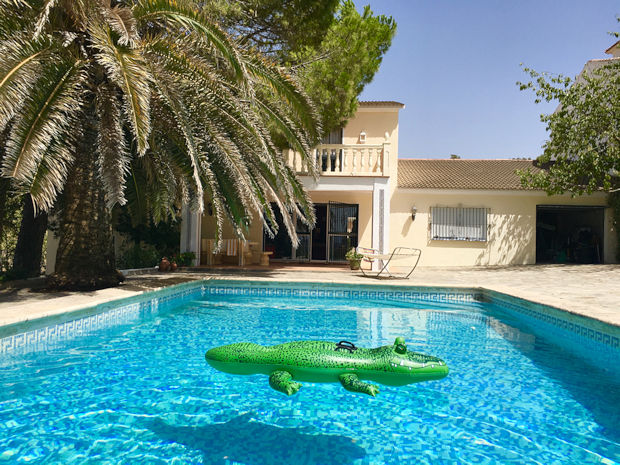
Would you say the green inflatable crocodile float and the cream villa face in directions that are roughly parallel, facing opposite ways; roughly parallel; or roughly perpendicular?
roughly perpendicular

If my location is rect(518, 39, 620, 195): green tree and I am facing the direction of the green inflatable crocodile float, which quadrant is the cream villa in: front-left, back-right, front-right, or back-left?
front-right

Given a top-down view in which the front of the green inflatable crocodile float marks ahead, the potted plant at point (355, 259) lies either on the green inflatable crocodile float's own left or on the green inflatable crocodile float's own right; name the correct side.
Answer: on the green inflatable crocodile float's own left

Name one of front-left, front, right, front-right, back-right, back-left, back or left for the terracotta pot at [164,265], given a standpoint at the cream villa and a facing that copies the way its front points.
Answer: front-right

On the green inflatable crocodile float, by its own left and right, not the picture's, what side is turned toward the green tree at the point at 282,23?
left

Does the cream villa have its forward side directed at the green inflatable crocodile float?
yes

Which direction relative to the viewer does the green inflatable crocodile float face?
to the viewer's right

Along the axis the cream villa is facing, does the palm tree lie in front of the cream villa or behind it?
in front

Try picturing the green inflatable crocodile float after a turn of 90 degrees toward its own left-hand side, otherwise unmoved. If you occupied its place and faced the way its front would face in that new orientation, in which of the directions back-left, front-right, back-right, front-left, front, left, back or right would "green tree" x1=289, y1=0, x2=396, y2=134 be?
front

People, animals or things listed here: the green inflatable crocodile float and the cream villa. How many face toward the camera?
1

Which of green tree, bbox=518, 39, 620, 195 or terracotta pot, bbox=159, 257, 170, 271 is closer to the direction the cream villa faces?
the terracotta pot

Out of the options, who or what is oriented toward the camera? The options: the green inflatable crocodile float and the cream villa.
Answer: the cream villa

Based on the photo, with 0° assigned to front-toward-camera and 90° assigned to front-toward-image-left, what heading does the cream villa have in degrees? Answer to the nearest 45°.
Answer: approximately 0°
